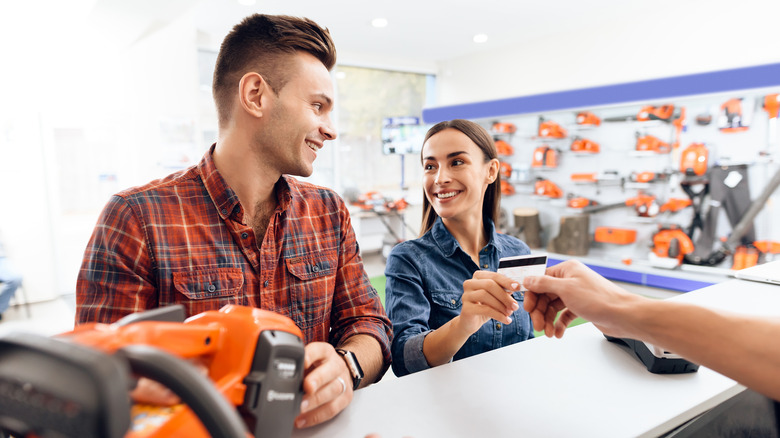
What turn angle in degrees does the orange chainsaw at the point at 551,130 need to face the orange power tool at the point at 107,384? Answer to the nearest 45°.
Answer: approximately 90° to its left

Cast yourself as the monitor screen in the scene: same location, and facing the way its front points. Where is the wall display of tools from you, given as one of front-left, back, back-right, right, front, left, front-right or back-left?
front-left

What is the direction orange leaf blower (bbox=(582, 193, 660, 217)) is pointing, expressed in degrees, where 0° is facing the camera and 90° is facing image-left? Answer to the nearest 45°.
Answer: approximately 90°

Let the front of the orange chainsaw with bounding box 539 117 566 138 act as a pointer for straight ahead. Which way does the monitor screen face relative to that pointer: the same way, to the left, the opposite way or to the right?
to the left

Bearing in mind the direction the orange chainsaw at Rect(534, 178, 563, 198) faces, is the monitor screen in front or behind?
in front

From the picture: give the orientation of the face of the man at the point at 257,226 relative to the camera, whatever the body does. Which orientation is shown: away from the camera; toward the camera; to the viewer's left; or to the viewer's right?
to the viewer's right

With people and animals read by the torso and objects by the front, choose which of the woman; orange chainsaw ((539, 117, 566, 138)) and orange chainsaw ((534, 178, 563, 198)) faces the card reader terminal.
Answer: the woman

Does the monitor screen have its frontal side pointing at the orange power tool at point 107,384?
yes

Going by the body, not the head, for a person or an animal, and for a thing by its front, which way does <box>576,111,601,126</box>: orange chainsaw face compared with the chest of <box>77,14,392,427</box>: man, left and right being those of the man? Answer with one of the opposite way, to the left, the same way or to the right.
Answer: the opposite way

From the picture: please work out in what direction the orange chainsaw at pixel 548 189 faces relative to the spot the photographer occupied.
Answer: facing to the left of the viewer
